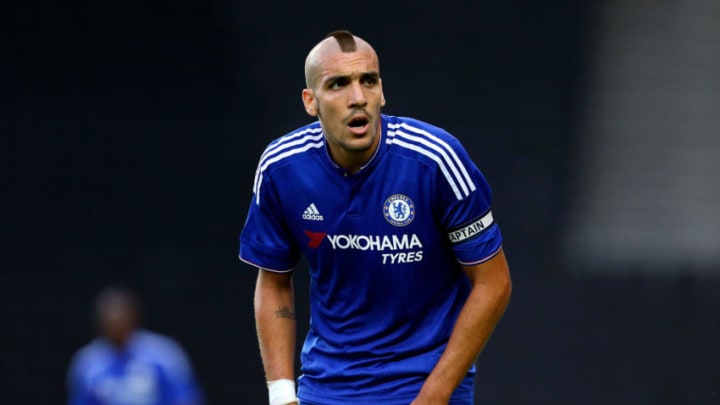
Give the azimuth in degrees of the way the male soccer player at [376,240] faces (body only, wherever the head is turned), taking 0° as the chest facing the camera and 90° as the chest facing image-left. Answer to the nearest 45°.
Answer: approximately 0°

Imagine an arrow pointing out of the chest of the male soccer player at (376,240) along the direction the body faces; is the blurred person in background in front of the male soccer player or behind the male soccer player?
behind

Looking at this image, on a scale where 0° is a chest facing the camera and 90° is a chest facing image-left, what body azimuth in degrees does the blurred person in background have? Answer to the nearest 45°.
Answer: approximately 0°

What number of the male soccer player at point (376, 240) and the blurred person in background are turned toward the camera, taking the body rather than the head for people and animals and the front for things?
2

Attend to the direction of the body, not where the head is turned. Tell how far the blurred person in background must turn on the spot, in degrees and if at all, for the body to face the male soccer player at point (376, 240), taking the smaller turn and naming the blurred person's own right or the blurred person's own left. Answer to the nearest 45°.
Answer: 0° — they already face them
